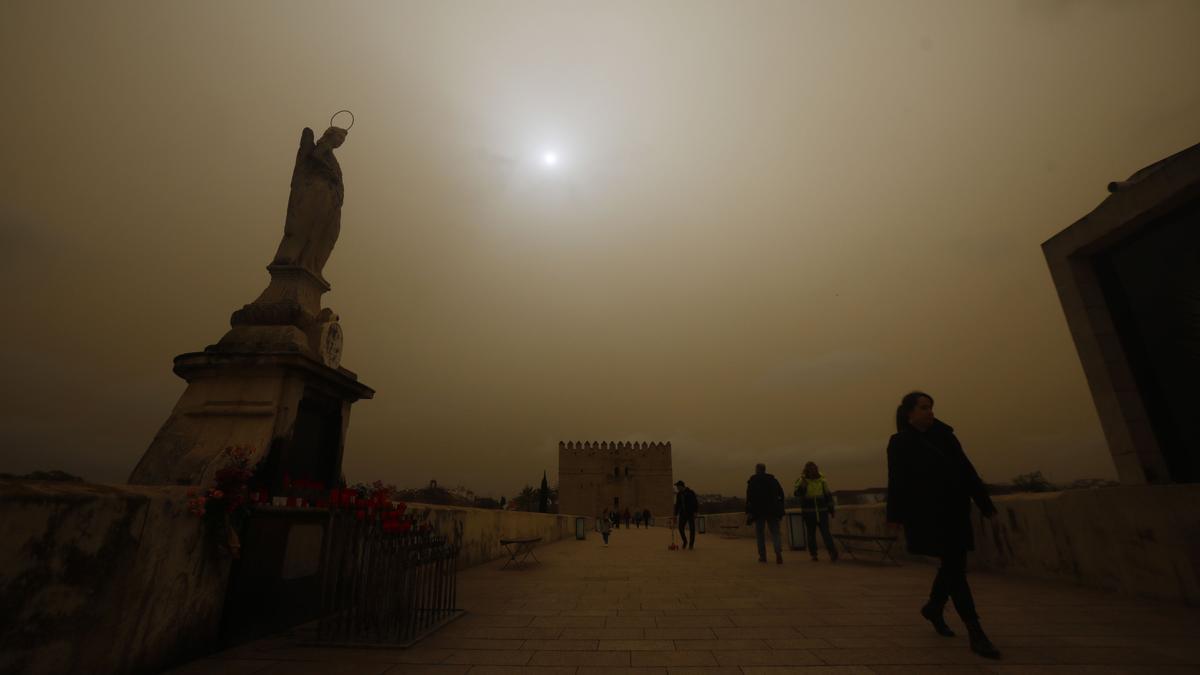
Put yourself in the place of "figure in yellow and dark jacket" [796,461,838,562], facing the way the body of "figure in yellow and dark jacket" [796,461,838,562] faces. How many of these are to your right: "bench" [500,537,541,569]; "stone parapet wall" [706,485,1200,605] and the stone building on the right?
1

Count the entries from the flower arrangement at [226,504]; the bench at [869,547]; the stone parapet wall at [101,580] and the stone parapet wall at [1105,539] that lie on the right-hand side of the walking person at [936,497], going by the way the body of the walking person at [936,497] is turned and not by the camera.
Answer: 2

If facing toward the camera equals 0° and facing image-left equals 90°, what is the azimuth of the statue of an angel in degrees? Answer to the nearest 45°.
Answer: approximately 270°

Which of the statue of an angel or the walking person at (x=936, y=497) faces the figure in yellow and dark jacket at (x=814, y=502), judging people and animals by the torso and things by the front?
the statue of an angel

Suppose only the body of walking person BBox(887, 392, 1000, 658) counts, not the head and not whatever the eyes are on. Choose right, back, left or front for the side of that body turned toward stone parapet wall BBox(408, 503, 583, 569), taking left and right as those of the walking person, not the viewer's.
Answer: back

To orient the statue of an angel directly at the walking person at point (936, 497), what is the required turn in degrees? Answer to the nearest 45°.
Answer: approximately 45° to its right

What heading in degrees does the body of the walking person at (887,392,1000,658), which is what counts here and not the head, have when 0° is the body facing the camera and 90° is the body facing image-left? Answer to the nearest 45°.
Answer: approximately 315°

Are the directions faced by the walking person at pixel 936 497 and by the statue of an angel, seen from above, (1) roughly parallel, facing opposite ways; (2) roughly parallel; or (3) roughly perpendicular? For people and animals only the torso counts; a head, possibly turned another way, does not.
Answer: roughly perpendicular

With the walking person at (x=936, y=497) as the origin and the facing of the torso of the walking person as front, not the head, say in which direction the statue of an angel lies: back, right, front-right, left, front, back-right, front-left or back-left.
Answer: back-right

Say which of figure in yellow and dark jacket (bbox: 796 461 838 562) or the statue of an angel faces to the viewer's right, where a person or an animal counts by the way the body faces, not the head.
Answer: the statue of an angel

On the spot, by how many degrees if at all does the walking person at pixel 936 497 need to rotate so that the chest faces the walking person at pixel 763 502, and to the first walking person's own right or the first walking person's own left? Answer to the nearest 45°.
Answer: approximately 180°
